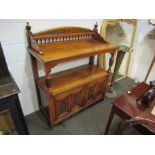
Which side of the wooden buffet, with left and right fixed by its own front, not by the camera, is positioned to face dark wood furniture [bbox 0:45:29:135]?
right

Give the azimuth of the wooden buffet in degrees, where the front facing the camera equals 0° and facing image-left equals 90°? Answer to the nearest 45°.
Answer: approximately 315°
